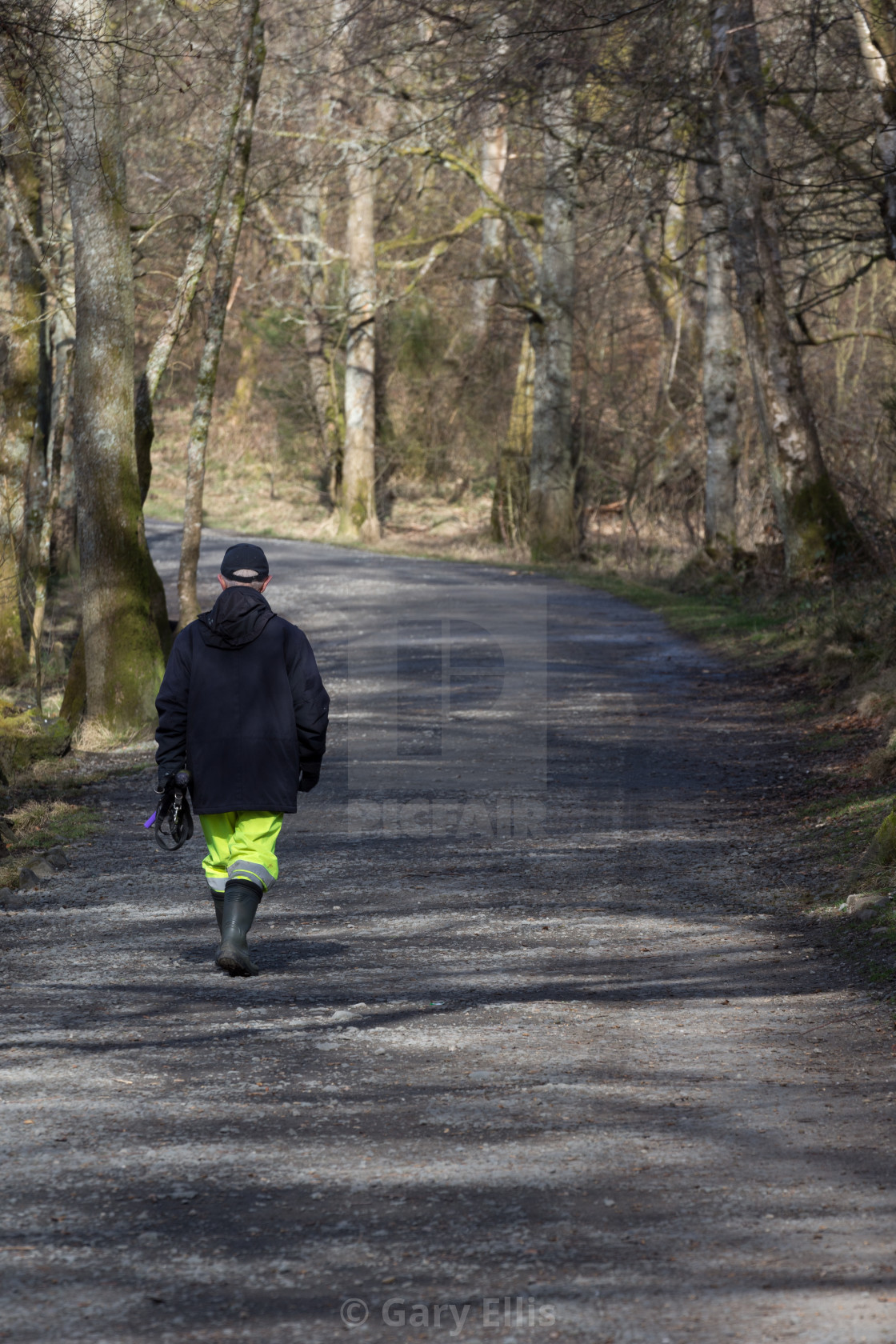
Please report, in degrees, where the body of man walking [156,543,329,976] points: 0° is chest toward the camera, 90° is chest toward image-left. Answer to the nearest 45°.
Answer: approximately 180°
